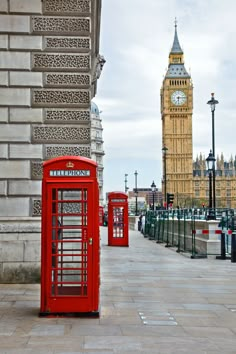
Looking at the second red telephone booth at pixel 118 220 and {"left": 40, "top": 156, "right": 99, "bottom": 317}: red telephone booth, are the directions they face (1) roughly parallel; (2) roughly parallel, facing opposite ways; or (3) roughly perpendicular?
roughly parallel

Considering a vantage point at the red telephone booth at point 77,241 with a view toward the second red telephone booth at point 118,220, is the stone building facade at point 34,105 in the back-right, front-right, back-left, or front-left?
front-left

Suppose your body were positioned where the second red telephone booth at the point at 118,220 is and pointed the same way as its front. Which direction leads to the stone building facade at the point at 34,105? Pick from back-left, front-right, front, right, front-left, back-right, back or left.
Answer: front

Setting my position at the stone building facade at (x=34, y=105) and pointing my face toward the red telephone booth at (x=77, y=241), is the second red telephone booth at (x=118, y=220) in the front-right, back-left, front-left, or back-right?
back-left

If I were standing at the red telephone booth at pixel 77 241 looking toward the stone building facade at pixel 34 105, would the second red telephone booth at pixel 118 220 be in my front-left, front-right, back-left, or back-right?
front-right

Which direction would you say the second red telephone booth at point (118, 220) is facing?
toward the camera

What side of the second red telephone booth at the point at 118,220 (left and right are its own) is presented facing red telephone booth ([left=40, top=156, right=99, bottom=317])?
front

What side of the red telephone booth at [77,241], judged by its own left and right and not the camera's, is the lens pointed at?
front

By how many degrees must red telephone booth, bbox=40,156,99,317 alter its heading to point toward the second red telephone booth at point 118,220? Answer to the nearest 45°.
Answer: approximately 180°

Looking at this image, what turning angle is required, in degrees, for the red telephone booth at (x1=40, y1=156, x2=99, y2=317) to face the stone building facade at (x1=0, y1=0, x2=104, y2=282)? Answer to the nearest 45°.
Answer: approximately 180°
